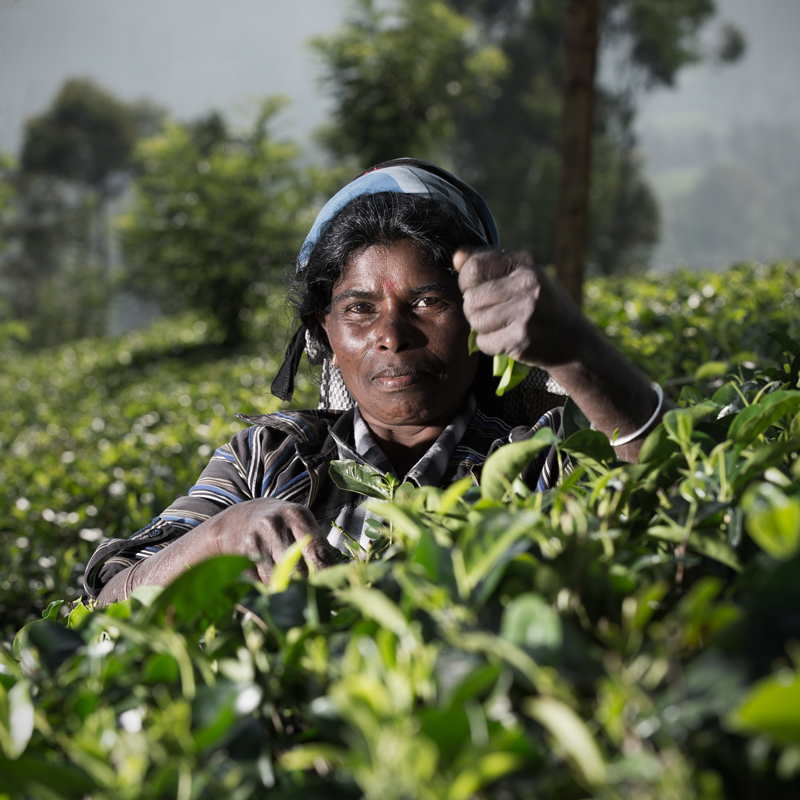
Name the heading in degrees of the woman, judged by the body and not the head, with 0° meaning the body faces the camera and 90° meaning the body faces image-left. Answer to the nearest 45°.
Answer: approximately 0°

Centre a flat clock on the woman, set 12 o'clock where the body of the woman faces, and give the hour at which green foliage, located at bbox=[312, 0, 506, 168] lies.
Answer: The green foliage is roughly at 6 o'clock from the woman.

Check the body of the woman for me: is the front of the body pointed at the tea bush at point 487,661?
yes

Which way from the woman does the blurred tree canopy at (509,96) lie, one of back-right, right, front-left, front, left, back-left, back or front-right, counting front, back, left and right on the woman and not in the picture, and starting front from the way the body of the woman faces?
back

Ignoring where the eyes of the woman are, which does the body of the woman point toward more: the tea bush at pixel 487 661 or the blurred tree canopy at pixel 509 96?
the tea bush

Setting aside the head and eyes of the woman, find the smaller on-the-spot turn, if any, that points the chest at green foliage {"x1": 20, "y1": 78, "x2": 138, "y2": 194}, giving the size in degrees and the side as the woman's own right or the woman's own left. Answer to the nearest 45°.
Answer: approximately 180°

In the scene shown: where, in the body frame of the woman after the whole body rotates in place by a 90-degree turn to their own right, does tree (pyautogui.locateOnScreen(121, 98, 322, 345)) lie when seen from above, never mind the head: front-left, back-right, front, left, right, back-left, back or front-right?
right
